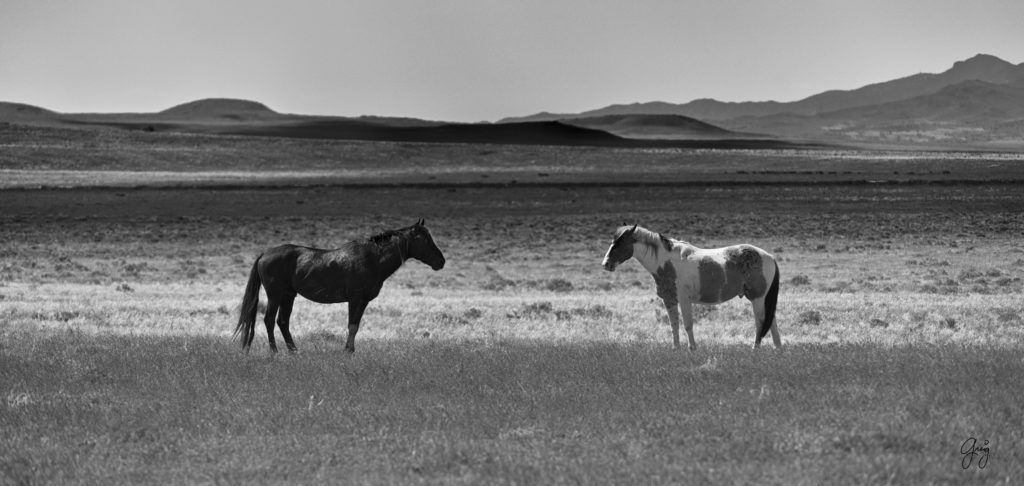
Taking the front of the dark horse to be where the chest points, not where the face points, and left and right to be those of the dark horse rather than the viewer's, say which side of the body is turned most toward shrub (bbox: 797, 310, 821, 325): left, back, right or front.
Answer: front

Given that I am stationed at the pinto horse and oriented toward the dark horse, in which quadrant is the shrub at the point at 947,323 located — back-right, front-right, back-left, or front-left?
back-right

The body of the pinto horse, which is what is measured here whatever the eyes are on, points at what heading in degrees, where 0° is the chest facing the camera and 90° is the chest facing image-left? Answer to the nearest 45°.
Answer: approximately 90°

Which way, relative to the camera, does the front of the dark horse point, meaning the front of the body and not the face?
to the viewer's right

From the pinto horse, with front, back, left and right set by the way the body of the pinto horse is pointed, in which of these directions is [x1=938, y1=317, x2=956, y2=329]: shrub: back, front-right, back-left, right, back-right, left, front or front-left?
back-right

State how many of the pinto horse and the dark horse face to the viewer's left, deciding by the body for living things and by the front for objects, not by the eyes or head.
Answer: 1

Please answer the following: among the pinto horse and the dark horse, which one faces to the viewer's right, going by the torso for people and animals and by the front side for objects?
the dark horse

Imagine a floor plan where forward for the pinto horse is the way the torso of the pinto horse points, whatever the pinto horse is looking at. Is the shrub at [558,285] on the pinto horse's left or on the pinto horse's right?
on the pinto horse's right

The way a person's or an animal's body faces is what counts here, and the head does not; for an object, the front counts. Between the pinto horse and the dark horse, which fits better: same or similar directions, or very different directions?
very different directions

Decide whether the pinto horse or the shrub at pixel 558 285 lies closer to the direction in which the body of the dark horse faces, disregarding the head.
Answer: the pinto horse
